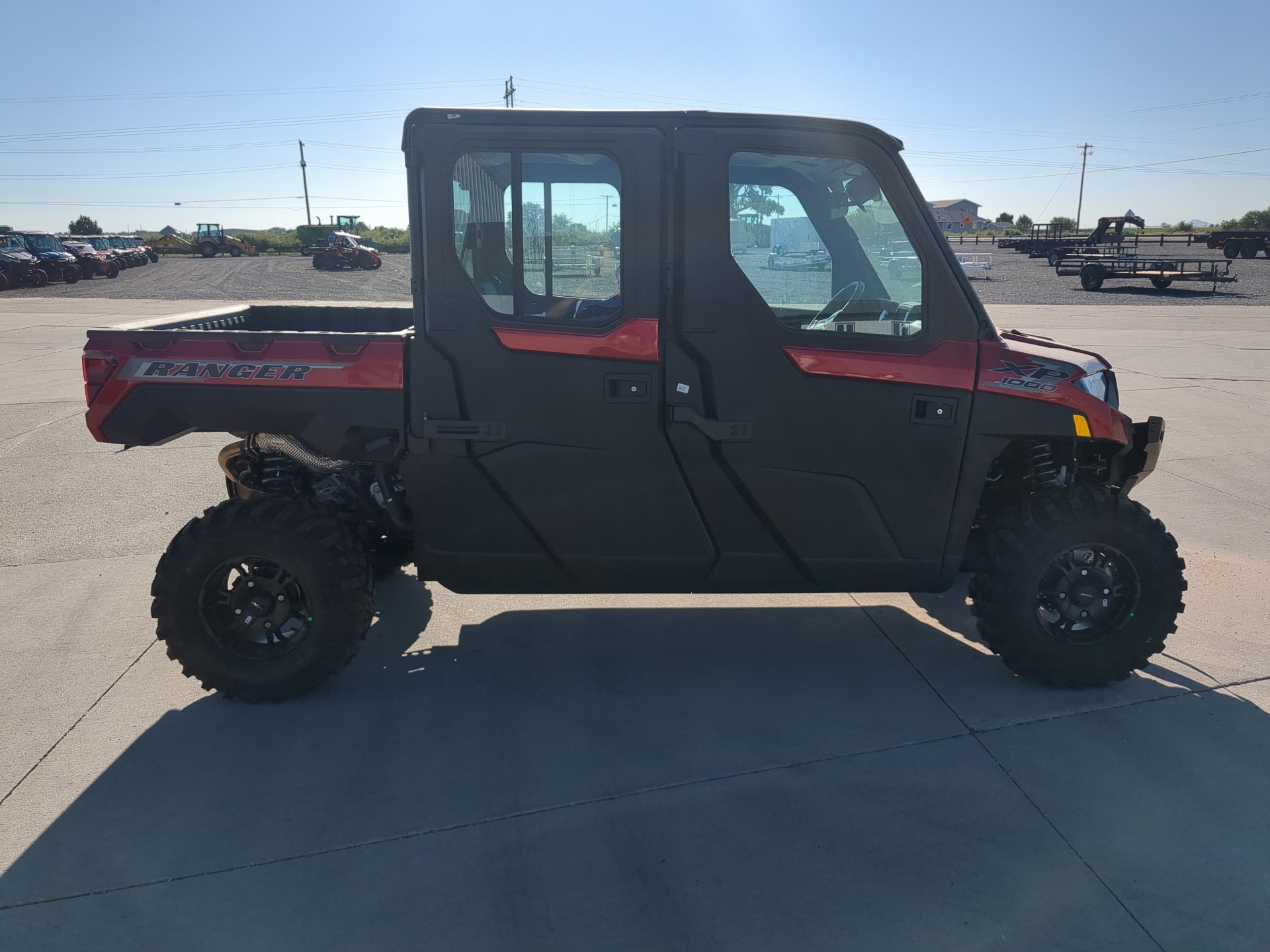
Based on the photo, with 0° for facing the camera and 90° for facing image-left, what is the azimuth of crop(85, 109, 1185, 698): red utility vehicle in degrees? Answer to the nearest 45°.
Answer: approximately 270°

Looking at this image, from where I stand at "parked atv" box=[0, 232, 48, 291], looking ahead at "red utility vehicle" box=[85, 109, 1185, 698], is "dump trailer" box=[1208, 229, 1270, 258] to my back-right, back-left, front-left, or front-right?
front-left

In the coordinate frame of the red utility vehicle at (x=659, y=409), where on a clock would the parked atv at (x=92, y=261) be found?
The parked atv is roughly at 8 o'clock from the red utility vehicle.

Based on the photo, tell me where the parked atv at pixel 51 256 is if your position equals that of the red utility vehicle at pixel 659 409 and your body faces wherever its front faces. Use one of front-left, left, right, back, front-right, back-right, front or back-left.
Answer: back-left

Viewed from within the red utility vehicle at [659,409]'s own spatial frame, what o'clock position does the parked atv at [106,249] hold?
The parked atv is roughly at 8 o'clock from the red utility vehicle.

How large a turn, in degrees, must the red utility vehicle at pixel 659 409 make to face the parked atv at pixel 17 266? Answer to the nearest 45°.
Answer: approximately 135° to its left
